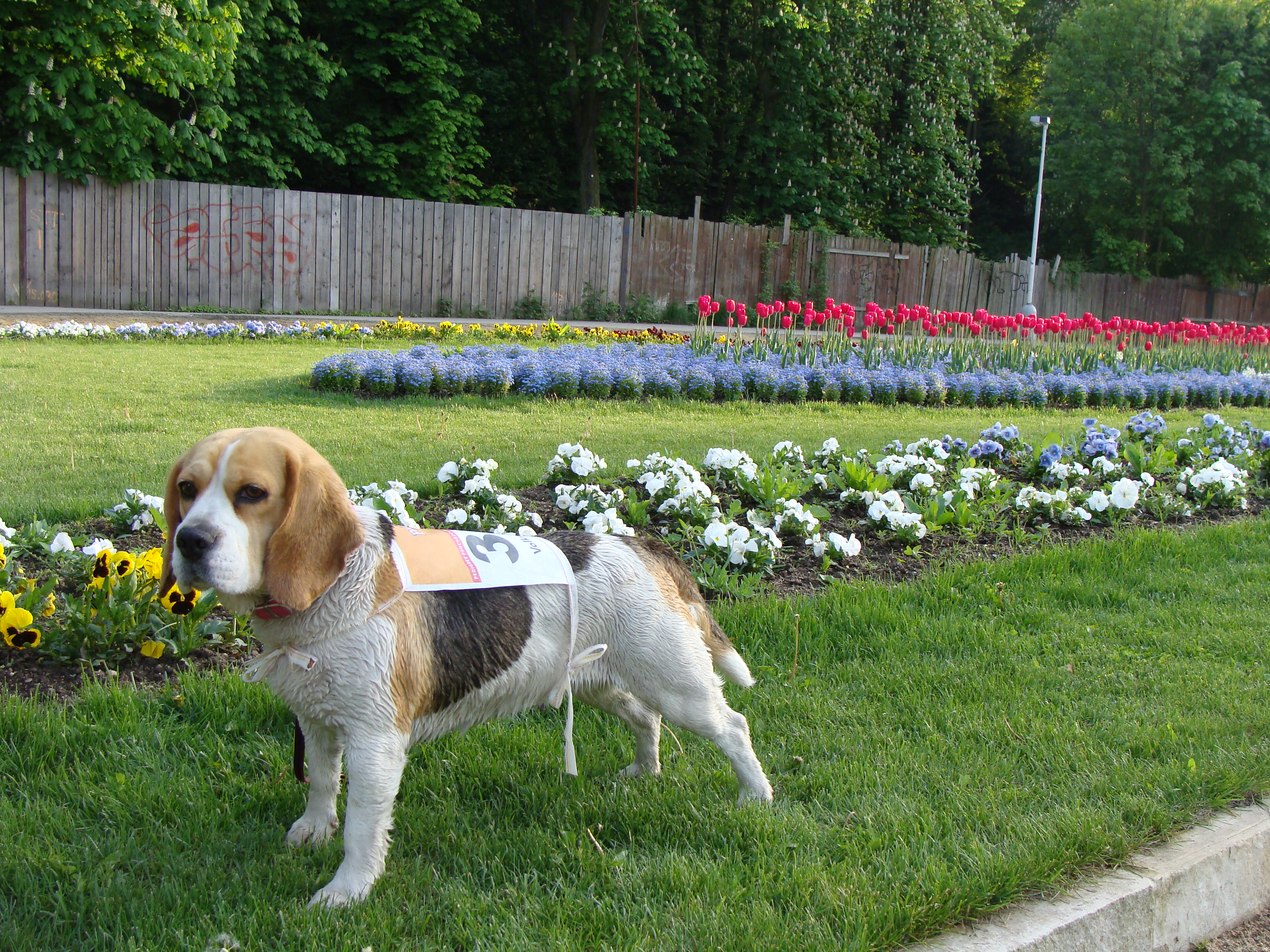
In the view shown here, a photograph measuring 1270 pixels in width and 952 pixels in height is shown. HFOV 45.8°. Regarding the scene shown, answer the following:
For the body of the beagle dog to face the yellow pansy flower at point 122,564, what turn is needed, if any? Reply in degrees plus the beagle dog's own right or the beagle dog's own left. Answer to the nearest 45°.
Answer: approximately 90° to the beagle dog's own right

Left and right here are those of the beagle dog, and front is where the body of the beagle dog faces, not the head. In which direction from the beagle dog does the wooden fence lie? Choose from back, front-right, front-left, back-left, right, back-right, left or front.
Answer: back-right

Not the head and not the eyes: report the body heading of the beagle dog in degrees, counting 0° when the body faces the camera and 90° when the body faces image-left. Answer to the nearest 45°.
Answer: approximately 45°

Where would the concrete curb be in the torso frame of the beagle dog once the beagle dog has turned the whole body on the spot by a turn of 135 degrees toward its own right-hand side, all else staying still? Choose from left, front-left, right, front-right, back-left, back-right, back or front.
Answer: right

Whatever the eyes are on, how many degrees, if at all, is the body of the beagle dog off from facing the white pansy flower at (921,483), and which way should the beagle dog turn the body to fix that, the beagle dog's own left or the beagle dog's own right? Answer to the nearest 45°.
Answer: approximately 180°

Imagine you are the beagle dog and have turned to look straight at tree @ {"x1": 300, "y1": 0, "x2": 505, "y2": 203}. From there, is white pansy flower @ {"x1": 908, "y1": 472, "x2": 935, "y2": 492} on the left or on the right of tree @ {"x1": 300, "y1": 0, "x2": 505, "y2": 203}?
right

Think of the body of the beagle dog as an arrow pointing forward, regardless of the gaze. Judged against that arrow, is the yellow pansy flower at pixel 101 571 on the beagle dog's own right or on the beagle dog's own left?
on the beagle dog's own right

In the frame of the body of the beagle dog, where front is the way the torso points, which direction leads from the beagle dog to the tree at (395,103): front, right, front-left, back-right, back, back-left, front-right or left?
back-right

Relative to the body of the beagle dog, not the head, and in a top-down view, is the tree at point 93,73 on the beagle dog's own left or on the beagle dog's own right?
on the beagle dog's own right

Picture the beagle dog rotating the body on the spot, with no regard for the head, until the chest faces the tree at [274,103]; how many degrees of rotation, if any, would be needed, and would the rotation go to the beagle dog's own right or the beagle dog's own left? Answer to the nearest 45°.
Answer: approximately 135° to the beagle dog's own right
